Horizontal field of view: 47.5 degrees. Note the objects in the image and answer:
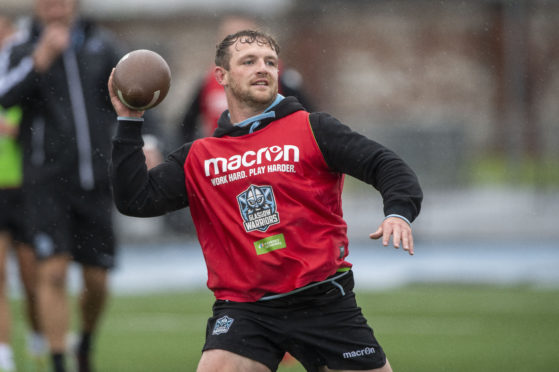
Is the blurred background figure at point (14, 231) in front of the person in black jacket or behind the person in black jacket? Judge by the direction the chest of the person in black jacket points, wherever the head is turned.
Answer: behind

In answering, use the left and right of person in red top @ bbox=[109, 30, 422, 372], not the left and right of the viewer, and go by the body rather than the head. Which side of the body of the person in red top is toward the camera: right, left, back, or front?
front

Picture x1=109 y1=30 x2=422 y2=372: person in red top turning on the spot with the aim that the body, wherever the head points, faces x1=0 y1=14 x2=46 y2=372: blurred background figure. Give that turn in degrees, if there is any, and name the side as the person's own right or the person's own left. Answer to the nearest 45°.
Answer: approximately 135° to the person's own right

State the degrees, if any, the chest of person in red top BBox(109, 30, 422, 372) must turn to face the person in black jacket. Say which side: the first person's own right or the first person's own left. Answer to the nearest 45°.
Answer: approximately 135° to the first person's own right

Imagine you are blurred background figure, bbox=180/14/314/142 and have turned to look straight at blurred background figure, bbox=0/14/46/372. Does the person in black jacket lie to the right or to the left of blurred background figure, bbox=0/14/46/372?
left

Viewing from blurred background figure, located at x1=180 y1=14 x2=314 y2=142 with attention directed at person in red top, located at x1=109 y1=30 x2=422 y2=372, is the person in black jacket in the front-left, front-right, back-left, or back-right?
front-right

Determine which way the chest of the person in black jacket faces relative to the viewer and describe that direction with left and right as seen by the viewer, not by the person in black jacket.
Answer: facing the viewer

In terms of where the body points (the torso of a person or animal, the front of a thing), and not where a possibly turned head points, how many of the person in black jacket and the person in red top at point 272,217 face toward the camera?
2

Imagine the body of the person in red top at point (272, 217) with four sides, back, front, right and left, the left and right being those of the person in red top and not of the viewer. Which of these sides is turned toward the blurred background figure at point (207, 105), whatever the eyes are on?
back
